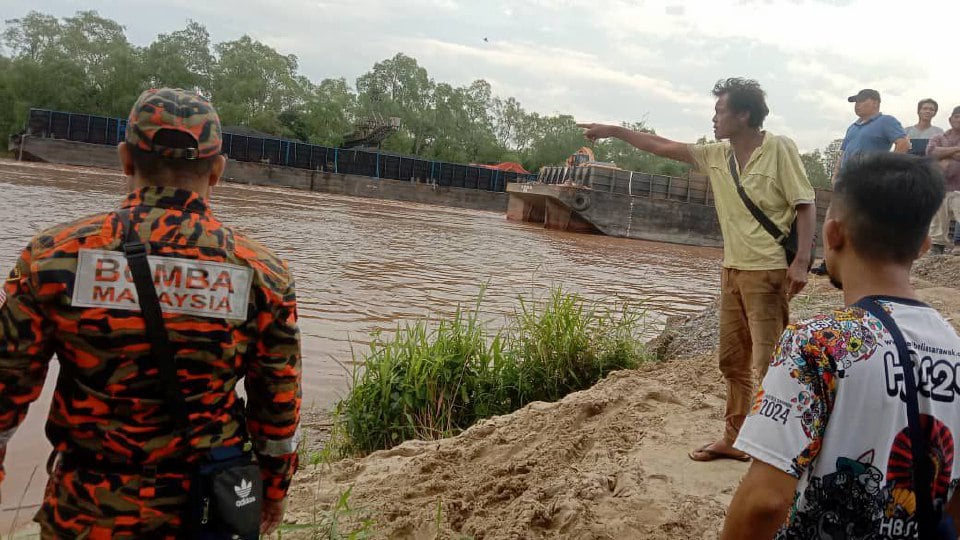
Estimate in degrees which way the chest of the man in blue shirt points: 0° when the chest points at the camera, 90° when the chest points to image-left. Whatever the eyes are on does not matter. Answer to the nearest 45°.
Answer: approximately 45°

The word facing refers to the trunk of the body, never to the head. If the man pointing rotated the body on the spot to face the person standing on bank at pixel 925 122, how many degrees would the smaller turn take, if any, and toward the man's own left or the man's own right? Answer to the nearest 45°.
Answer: approximately 135° to the man's own right

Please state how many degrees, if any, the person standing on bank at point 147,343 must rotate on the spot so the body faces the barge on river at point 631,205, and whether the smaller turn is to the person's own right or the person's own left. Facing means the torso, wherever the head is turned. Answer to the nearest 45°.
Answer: approximately 45° to the person's own right

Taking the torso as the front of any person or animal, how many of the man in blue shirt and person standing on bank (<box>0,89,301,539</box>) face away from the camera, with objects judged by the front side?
1

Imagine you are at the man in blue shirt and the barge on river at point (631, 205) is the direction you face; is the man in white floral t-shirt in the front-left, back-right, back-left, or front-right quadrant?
back-left

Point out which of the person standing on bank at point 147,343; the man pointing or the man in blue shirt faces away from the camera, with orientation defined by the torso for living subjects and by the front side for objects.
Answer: the person standing on bank

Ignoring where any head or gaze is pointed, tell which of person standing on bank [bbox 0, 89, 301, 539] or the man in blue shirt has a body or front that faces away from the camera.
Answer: the person standing on bank

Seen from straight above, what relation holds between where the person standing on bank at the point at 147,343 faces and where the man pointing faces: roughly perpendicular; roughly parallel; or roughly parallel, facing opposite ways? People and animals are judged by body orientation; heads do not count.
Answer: roughly perpendicular

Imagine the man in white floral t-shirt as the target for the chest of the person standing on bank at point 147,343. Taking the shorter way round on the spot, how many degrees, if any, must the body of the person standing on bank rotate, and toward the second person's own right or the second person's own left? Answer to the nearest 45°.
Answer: approximately 135° to the second person's own right

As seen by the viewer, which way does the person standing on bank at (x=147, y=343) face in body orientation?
away from the camera
